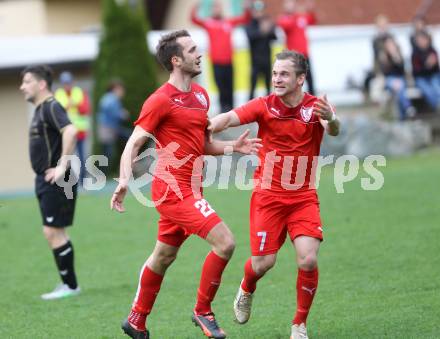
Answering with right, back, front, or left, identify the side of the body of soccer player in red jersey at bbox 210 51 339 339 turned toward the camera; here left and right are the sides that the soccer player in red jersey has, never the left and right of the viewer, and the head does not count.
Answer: front

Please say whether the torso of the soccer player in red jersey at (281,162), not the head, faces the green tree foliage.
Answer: no

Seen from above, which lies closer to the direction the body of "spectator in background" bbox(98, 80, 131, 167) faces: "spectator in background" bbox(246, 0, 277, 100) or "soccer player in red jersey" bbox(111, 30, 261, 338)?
the spectator in background

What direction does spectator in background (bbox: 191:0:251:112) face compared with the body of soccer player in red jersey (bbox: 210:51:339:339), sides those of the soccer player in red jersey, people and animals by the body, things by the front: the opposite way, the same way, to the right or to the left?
the same way

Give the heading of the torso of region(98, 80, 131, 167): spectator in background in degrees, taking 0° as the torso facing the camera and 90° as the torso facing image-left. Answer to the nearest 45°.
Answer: approximately 270°

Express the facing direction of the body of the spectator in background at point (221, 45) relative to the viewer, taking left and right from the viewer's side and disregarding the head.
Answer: facing the viewer

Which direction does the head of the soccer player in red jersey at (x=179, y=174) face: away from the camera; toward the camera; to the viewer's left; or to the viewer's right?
to the viewer's right

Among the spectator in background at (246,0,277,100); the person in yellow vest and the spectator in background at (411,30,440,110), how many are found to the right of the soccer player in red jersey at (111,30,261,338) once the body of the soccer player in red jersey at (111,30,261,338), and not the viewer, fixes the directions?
0

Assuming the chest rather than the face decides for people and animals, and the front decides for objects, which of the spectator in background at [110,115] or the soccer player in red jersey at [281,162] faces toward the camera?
the soccer player in red jersey

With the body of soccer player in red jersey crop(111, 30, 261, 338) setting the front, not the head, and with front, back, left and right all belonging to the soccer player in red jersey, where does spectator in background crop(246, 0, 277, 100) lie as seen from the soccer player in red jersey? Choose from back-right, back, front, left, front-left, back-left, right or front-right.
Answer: back-left

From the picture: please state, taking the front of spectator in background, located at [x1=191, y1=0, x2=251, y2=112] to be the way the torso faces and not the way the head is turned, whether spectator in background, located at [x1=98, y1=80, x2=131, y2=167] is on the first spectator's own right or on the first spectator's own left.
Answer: on the first spectator's own right
